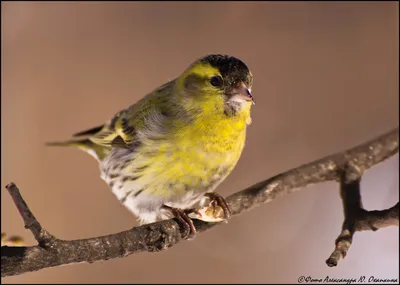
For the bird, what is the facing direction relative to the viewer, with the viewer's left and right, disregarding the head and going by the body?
facing the viewer and to the right of the viewer
